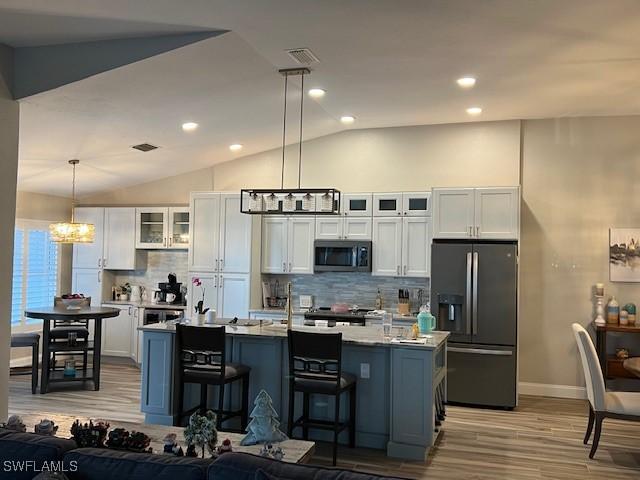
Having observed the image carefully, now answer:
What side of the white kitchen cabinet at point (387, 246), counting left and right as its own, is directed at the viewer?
front

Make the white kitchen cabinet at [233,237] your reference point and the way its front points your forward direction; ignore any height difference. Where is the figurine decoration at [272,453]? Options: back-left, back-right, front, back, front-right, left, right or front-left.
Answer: front

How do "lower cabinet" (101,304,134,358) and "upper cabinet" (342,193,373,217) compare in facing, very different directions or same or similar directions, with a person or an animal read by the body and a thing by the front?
same or similar directions

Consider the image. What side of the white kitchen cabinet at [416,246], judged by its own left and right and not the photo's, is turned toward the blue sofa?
front

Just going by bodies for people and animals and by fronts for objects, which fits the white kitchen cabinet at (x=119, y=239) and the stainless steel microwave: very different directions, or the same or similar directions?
same or similar directions

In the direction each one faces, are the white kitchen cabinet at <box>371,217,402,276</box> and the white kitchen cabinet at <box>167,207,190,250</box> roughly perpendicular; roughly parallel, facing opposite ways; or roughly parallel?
roughly parallel

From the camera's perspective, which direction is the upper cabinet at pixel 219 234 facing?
toward the camera

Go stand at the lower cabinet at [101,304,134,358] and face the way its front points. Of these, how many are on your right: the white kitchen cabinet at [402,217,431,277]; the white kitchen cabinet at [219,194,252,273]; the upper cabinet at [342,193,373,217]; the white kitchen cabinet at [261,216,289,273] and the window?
1

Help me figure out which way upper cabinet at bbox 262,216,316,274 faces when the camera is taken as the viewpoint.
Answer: facing the viewer

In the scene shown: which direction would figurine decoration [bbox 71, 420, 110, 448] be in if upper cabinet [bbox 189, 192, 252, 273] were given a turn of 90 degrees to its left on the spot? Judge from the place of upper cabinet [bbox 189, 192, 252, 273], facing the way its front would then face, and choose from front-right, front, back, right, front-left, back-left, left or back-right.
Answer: right

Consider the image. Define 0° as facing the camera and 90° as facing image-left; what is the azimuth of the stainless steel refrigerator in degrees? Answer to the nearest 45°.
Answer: approximately 0°

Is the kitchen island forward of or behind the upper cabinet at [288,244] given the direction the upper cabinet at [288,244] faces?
forward

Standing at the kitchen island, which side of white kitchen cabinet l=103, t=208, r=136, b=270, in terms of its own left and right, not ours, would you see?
front

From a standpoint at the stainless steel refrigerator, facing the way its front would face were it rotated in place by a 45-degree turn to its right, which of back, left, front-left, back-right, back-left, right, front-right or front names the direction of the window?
front-right

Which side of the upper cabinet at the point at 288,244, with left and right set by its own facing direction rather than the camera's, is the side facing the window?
right

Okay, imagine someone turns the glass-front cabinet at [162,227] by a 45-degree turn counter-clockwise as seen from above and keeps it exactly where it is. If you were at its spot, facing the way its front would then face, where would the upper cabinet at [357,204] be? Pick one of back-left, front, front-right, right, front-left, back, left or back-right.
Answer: front

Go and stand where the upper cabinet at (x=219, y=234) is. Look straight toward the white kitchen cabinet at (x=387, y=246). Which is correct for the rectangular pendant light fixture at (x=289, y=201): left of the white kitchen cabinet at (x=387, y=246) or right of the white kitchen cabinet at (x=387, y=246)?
right
